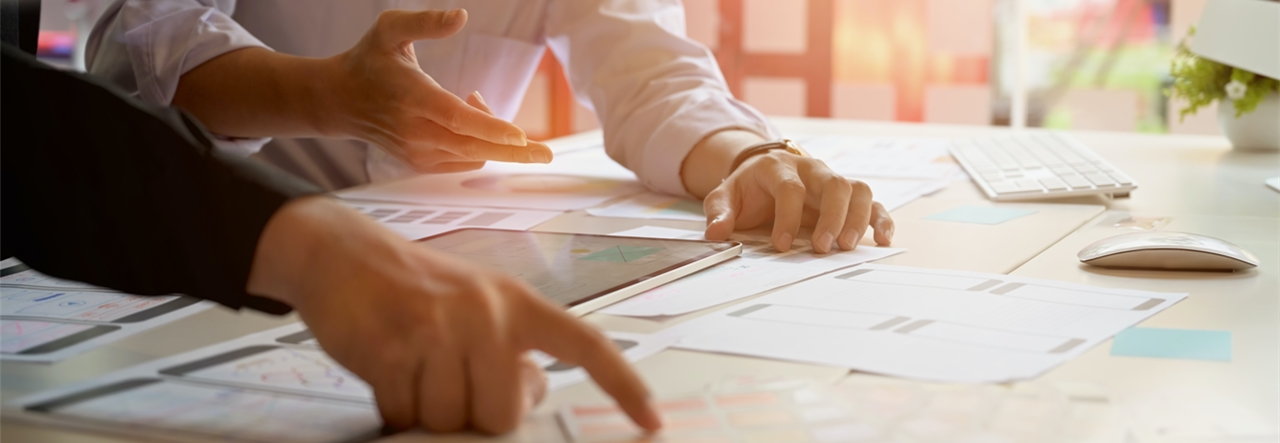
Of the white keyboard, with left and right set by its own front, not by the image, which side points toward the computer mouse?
left

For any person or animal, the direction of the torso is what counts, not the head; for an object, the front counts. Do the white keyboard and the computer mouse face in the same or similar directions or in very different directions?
very different directions
